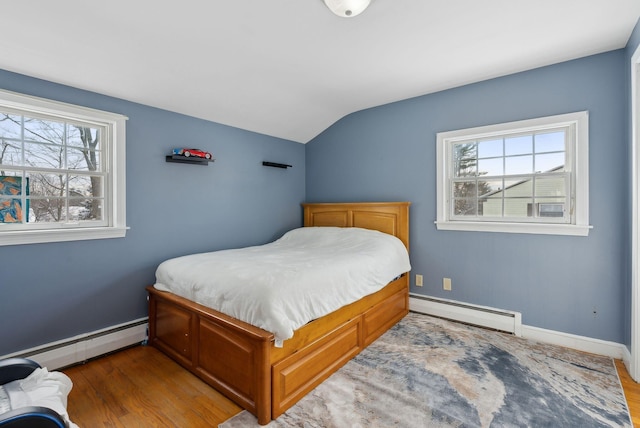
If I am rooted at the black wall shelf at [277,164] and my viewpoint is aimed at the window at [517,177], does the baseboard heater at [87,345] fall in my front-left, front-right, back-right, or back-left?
back-right

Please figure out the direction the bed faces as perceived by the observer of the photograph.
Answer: facing the viewer and to the left of the viewer

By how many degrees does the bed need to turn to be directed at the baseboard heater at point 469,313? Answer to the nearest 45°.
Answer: approximately 135° to its left

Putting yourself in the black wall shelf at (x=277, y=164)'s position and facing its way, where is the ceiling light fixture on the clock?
The ceiling light fixture is roughly at 1 o'clock from the black wall shelf.

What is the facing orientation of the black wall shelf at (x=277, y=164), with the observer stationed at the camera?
facing the viewer and to the right of the viewer

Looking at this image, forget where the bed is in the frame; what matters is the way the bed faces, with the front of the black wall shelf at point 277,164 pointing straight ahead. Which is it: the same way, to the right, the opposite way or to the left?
to the right

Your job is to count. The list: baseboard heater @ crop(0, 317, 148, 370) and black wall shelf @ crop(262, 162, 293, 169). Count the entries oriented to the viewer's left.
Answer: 0

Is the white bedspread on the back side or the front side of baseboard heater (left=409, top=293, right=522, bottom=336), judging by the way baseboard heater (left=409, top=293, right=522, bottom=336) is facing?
on the front side

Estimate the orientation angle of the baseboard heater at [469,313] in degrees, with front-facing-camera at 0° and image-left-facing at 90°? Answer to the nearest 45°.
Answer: approximately 45°

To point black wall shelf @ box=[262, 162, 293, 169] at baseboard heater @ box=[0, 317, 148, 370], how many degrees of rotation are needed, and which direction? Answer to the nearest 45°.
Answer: approximately 90° to its right
